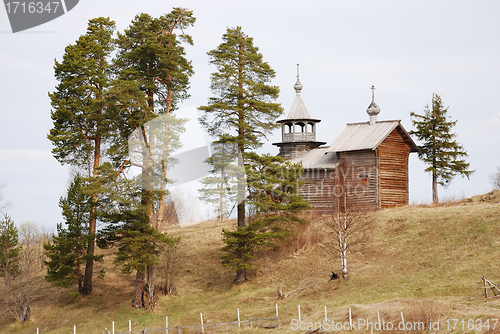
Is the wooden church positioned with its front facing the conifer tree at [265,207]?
no

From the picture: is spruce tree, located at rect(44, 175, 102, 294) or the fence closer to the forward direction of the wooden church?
the spruce tree

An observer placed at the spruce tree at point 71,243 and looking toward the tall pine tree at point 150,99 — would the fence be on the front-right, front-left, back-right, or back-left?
front-right

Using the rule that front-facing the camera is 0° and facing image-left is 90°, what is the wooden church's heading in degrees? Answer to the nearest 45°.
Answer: approximately 135°

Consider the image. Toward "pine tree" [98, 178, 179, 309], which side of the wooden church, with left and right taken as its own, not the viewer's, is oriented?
left

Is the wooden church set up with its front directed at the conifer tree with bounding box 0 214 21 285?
no

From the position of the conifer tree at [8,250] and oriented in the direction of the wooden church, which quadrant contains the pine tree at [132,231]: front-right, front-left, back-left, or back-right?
front-right

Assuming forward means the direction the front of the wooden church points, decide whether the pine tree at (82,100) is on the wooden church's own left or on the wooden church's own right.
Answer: on the wooden church's own left

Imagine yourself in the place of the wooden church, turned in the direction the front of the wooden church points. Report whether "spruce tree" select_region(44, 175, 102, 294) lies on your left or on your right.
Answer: on your left

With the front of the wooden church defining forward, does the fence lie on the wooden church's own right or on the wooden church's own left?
on the wooden church's own left

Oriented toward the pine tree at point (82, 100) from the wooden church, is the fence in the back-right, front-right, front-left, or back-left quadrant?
front-left
